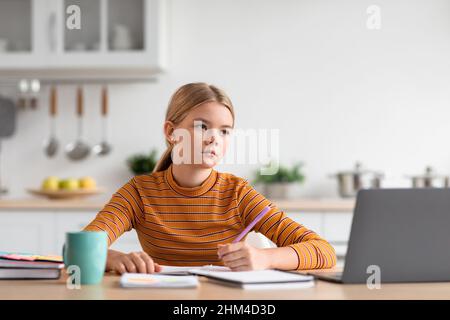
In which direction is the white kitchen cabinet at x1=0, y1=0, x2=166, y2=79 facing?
toward the camera

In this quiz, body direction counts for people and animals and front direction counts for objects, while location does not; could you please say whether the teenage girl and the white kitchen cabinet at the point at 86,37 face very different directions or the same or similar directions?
same or similar directions

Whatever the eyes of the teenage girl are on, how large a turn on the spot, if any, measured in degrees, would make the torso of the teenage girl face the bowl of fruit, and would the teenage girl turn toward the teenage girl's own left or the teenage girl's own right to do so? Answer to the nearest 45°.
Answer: approximately 180°

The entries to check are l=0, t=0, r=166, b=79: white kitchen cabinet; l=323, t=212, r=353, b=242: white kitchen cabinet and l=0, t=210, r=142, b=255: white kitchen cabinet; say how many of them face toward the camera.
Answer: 3

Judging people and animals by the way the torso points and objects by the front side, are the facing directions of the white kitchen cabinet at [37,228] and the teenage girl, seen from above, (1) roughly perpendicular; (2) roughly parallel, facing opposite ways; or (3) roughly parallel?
roughly parallel

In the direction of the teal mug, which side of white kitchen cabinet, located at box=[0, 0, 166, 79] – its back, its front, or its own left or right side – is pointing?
front

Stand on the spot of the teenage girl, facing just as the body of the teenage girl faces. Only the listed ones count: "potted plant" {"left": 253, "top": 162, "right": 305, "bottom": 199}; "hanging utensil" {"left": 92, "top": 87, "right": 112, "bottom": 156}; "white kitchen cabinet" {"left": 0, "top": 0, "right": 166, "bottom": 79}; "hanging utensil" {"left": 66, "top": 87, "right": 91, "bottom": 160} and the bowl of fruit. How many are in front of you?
0

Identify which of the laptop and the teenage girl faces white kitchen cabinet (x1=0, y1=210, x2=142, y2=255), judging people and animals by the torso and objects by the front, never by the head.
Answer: the laptop

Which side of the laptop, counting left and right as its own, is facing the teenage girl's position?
front

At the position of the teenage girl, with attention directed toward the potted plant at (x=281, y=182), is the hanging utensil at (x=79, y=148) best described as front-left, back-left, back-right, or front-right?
front-left

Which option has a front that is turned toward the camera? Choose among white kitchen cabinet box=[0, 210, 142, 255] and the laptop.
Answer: the white kitchen cabinet

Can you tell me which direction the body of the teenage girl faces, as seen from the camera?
toward the camera

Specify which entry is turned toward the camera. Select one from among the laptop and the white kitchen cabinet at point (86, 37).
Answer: the white kitchen cabinet

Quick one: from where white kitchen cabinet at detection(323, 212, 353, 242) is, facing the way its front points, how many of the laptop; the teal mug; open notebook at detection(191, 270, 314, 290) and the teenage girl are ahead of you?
4

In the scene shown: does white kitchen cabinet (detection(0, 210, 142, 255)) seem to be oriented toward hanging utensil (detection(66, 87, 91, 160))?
no

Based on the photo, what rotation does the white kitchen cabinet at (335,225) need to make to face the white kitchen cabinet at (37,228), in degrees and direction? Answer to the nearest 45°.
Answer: approximately 90° to its right

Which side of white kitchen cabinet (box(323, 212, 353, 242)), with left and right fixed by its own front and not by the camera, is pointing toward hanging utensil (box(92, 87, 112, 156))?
right

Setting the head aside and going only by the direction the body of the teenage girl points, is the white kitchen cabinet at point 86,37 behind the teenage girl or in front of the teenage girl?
behind

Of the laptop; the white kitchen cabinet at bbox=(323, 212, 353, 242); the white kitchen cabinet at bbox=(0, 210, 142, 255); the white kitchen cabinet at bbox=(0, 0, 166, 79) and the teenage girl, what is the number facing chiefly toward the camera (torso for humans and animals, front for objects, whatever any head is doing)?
4
